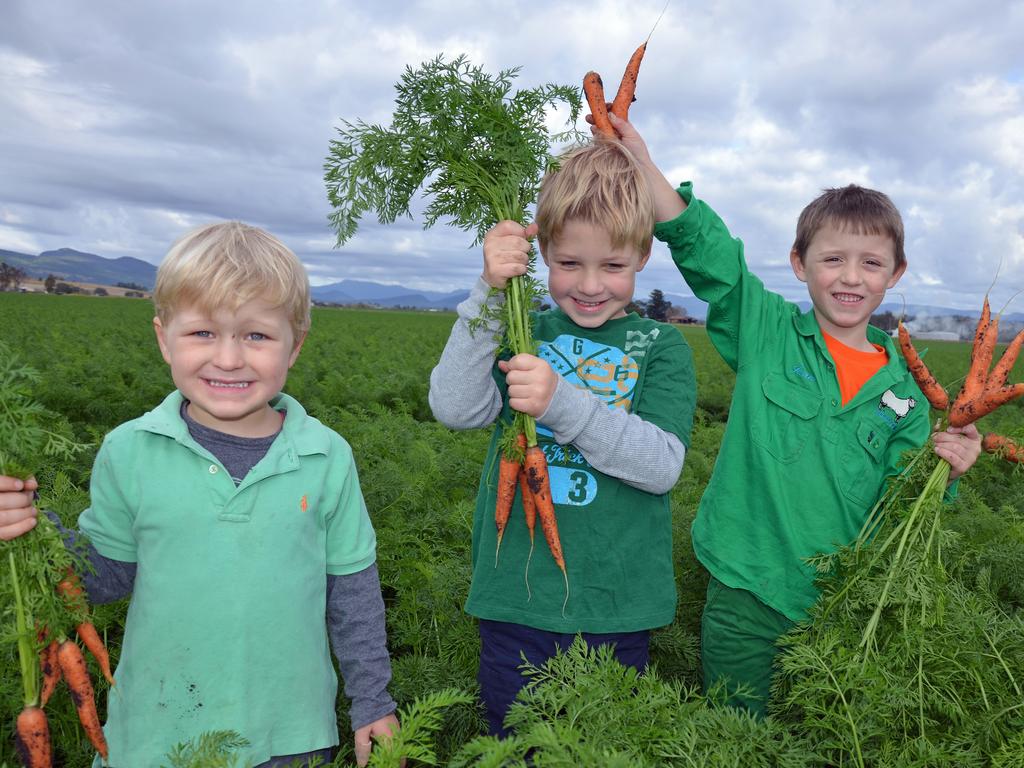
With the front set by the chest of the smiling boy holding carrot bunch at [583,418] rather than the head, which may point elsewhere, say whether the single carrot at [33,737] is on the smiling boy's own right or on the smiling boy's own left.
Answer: on the smiling boy's own right

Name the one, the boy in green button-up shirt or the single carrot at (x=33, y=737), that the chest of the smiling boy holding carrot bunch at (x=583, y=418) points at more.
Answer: the single carrot

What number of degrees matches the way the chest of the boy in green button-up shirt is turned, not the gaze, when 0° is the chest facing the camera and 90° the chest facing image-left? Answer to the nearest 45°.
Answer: approximately 0°

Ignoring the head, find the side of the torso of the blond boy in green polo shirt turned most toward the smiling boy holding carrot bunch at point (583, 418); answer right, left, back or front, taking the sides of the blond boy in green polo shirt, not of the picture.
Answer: left

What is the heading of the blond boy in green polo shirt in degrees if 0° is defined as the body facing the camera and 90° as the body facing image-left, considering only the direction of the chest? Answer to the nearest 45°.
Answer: approximately 0°

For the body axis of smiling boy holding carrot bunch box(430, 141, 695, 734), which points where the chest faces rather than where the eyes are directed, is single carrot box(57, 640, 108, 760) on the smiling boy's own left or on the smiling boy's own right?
on the smiling boy's own right

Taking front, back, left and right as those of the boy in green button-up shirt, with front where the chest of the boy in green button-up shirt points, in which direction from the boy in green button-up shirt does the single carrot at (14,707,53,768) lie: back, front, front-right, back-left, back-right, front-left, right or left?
front-right
